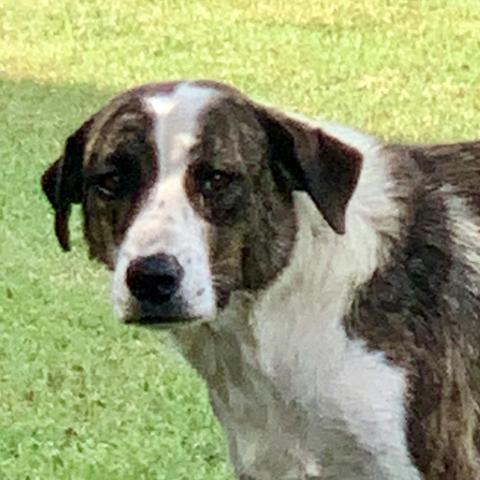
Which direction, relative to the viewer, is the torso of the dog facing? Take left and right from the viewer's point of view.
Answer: facing the viewer and to the left of the viewer
